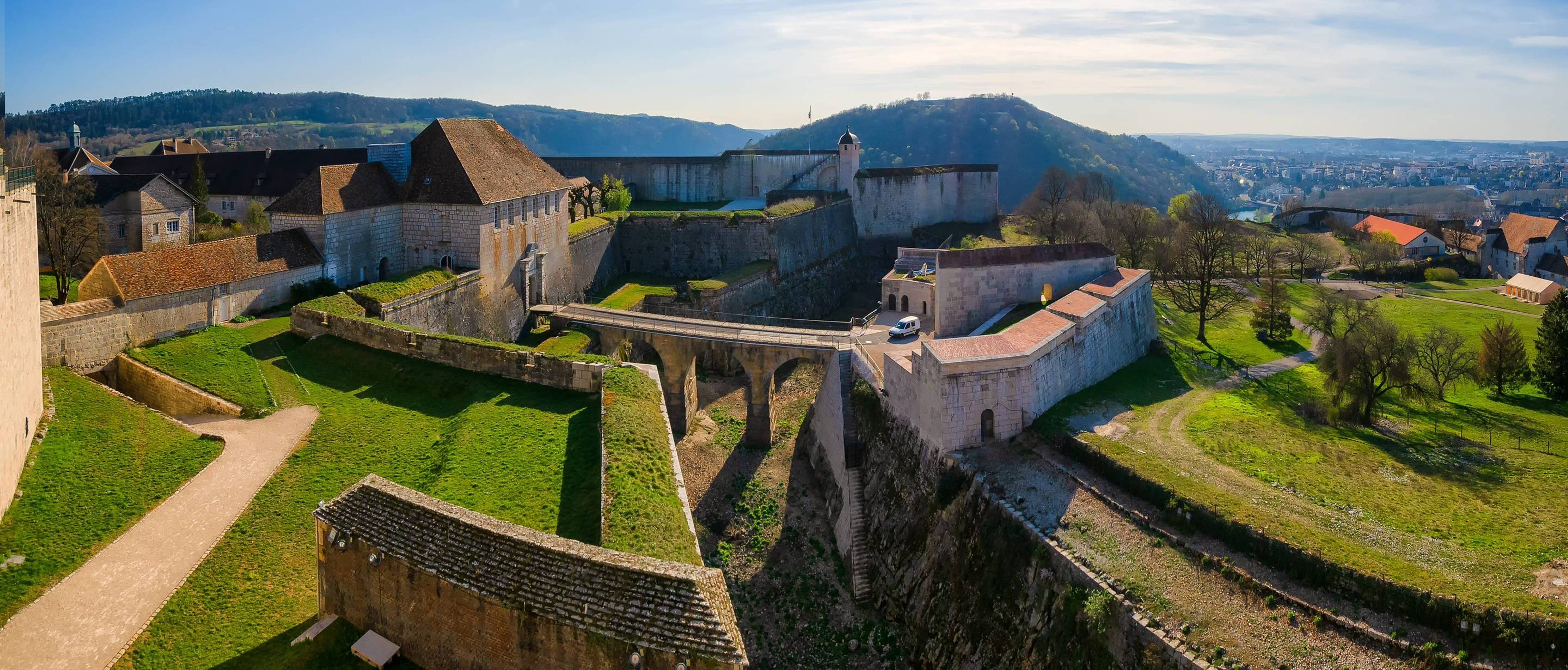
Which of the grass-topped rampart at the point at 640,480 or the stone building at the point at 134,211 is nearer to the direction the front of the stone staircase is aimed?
the grass-topped rampart

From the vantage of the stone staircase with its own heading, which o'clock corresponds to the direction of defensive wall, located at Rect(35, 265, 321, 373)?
The defensive wall is roughly at 3 o'clock from the stone staircase.

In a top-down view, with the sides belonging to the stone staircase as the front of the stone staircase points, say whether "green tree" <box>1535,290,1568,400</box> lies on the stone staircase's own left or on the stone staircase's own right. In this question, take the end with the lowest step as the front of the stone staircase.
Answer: on the stone staircase's own left

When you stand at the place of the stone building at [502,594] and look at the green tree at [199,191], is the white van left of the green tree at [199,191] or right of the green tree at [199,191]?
right

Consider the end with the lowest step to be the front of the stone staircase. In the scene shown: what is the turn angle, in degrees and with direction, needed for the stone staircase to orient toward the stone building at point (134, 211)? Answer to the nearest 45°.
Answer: approximately 135° to its right

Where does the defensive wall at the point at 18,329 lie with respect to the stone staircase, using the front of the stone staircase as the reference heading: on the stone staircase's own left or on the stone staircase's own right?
on the stone staircase's own right

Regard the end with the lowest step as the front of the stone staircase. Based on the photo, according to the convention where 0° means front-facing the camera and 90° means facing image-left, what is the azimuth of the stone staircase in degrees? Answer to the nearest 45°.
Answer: approximately 0°

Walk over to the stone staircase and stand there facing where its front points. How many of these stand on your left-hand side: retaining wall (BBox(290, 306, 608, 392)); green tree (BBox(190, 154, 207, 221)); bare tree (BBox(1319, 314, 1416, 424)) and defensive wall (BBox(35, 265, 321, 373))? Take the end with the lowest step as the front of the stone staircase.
1

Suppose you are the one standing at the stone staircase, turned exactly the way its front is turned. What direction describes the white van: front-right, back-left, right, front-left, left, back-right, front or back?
back

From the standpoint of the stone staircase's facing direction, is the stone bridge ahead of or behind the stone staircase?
behind

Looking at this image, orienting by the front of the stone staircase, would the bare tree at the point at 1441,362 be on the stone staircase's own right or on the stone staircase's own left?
on the stone staircase's own left

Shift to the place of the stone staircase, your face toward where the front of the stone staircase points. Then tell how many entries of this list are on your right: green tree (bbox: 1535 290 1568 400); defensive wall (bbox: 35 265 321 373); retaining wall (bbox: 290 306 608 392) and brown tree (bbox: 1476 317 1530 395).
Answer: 2
